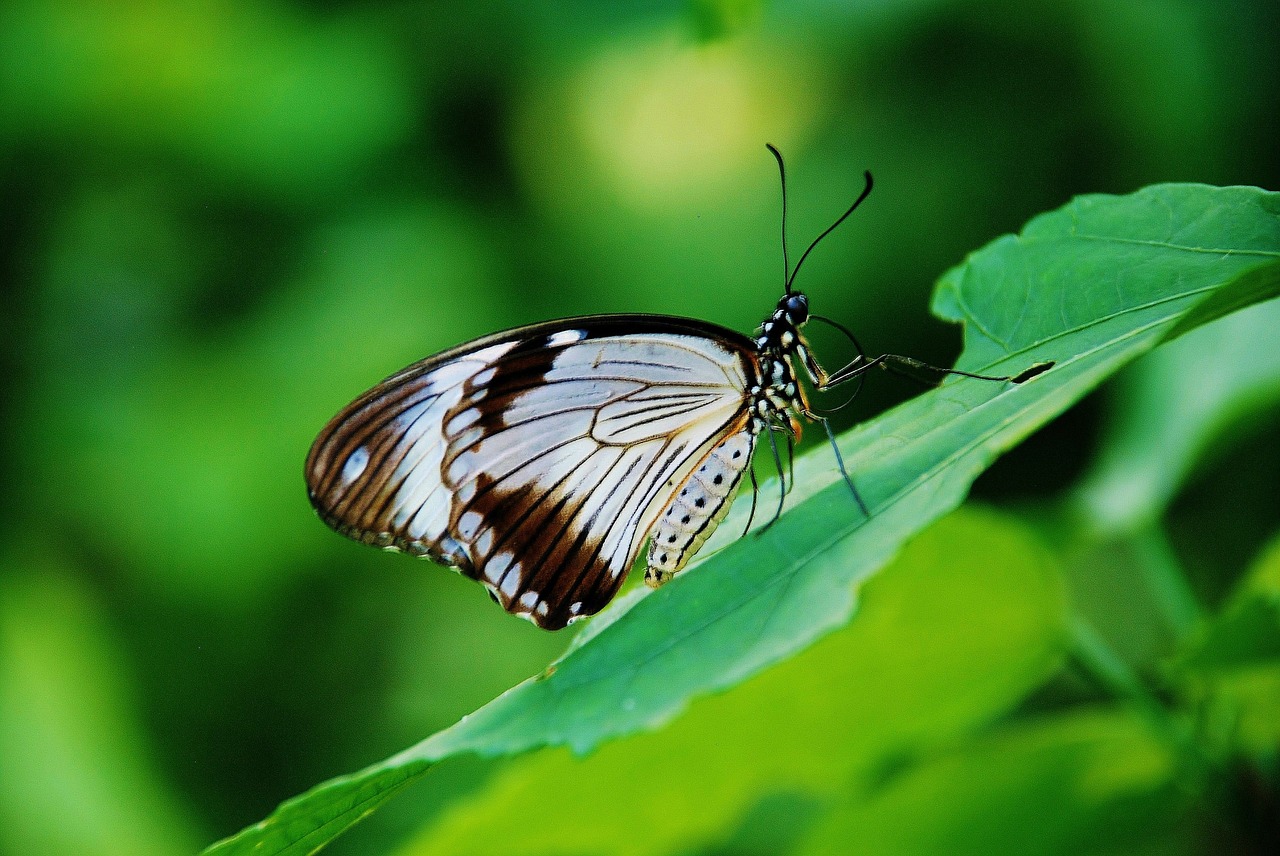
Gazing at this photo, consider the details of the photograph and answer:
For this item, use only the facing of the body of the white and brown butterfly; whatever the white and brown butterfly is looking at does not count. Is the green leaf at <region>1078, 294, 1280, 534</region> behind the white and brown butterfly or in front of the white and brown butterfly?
in front

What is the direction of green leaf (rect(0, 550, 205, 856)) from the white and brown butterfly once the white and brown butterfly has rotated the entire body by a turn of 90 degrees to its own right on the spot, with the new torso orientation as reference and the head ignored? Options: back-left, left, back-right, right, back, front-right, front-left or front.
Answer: back-right

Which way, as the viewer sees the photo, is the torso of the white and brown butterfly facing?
to the viewer's right

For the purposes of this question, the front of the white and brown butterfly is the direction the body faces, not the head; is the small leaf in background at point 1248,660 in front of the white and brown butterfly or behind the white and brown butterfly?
in front
